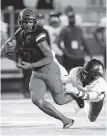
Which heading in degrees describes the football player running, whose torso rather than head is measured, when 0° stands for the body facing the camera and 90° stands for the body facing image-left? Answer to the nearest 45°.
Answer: approximately 45°

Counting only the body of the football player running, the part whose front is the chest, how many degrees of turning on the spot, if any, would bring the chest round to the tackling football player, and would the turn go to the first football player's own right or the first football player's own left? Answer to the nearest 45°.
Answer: approximately 135° to the first football player's own left
